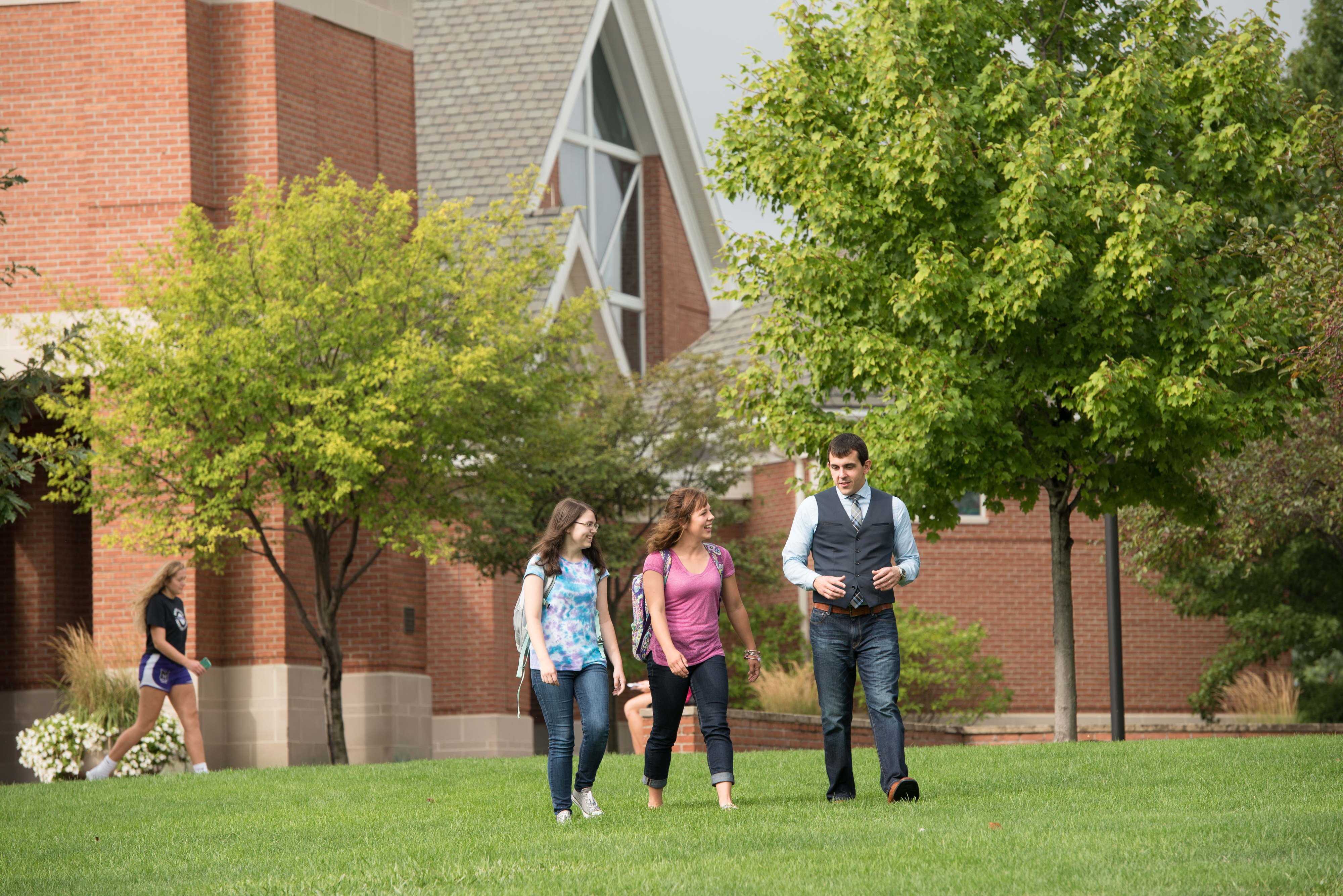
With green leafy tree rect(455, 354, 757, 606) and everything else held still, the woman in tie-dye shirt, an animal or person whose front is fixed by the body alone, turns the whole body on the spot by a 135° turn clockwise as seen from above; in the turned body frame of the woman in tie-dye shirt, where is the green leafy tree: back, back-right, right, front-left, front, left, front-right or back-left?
right

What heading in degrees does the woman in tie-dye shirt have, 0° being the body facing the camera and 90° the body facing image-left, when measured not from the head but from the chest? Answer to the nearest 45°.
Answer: approximately 315°

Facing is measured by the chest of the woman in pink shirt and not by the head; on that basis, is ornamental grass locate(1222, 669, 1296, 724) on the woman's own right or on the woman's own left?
on the woman's own left

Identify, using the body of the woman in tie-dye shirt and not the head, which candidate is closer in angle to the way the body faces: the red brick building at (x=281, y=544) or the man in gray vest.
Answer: the man in gray vest

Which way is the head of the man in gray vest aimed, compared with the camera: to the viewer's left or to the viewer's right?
to the viewer's left

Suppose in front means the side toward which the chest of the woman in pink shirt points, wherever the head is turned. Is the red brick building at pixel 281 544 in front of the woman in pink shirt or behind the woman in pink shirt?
behind
